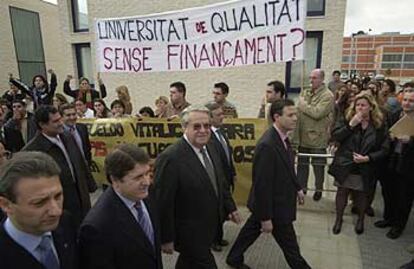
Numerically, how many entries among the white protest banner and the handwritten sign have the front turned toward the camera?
2

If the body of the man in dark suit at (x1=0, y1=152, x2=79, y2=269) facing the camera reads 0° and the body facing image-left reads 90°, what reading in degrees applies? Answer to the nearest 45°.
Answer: approximately 315°

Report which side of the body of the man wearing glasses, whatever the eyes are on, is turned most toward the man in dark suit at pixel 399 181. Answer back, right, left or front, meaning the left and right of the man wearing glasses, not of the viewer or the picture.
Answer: left

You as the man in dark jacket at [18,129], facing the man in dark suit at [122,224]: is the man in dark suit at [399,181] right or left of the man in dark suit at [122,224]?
left

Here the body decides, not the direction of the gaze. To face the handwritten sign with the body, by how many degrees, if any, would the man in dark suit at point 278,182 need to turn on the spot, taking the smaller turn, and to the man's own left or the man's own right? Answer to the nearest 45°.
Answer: approximately 135° to the man's own left

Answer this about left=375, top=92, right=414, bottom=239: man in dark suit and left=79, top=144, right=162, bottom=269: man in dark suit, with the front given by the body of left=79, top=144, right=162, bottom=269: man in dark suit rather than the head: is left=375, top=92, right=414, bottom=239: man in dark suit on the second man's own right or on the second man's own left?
on the second man's own left

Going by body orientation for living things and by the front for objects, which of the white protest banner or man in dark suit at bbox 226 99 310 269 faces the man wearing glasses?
the white protest banner

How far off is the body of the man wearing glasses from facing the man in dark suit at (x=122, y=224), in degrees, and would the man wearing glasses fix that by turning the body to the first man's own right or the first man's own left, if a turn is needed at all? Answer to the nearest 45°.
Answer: approximately 90° to the first man's own right

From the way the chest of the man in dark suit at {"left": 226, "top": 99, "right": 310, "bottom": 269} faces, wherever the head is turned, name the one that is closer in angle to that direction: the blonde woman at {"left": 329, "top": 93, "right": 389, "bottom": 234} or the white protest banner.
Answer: the blonde woman

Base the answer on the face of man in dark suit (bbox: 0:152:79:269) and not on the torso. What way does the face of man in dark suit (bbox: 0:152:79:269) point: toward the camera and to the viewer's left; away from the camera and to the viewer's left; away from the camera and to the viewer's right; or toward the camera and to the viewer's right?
toward the camera and to the viewer's right

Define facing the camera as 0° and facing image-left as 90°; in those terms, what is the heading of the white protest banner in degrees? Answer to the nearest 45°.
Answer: approximately 0°
